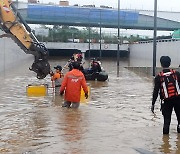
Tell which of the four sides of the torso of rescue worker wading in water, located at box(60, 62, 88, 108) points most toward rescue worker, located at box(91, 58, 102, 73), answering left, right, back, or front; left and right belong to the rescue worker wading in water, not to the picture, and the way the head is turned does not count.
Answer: front

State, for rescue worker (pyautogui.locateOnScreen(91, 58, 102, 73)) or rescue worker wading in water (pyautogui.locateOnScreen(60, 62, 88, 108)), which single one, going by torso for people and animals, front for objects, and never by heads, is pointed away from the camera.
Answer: the rescue worker wading in water

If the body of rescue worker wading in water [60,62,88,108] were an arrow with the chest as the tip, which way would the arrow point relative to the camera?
away from the camera

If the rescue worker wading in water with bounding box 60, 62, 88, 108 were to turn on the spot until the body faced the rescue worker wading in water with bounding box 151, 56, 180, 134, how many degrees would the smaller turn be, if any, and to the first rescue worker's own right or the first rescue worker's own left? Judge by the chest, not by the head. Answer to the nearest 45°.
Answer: approximately 135° to the first rescue worker's own right
